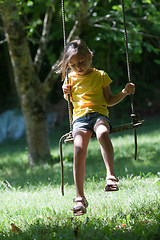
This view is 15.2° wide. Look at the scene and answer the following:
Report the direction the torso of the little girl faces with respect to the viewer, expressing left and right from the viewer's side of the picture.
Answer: facing the viewer
